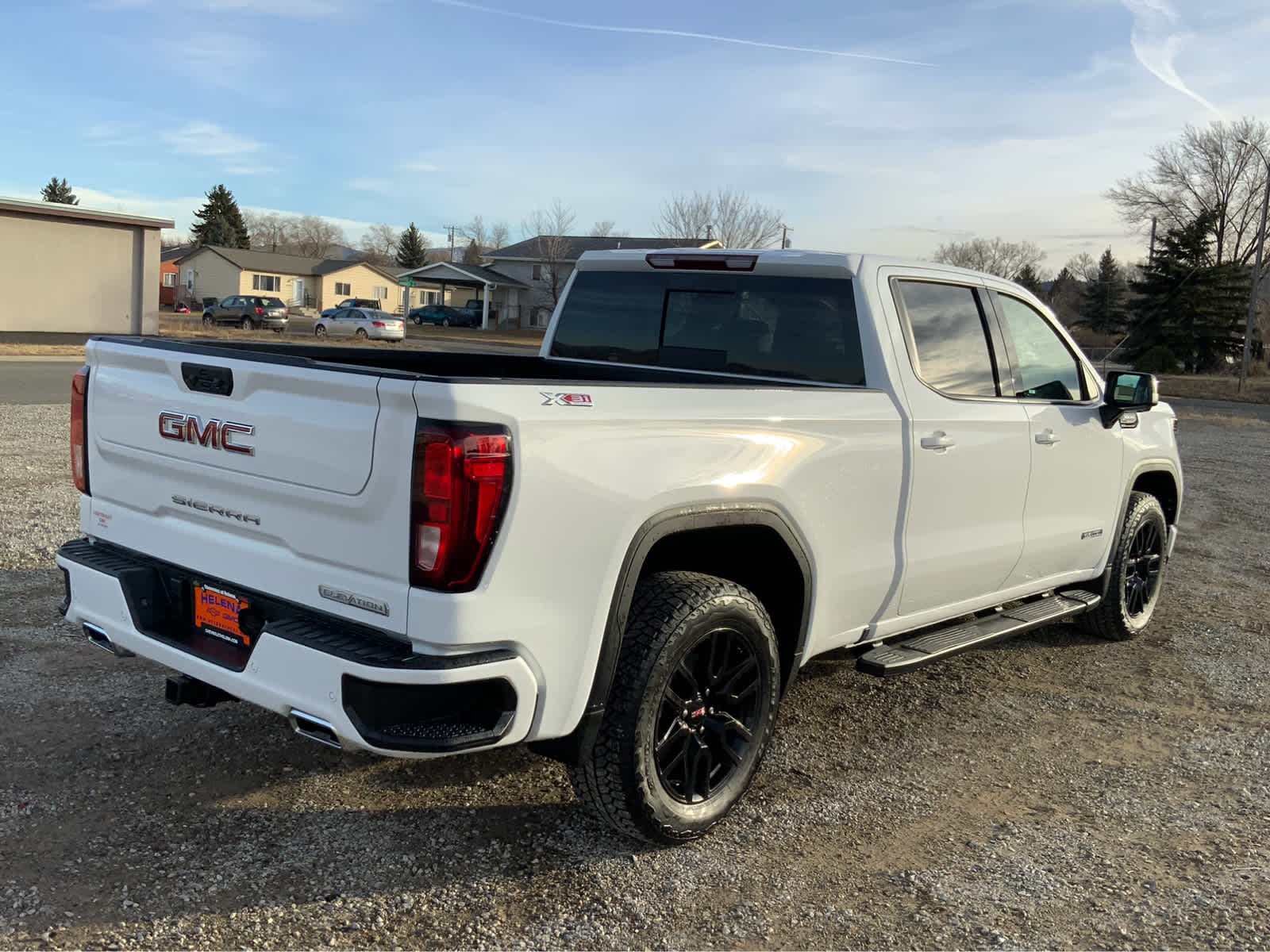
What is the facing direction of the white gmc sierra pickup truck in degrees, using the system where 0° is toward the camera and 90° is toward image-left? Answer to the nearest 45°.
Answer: approximately 225°

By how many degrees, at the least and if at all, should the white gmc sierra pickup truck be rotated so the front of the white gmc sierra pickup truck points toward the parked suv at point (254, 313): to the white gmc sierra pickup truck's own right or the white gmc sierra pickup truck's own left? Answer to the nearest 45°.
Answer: approximately 45° to the white gmc sierra pickup truck's own left

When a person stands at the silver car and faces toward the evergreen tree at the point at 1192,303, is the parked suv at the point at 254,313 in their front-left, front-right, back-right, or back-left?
back-left

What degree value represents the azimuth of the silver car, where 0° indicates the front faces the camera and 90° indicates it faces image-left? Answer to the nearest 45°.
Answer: approximately 135°

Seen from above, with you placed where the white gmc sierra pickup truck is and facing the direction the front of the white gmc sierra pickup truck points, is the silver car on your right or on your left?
on your left

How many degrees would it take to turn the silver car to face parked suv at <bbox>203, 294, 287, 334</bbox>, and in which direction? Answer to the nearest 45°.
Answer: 0° — it already faces it

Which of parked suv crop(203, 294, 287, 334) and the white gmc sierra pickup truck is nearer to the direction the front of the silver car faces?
the parked suv

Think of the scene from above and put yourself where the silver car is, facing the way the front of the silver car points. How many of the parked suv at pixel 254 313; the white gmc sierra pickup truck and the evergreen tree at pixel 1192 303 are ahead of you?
1

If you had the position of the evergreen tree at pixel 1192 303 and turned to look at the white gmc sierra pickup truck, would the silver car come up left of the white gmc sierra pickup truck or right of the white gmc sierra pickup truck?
right
